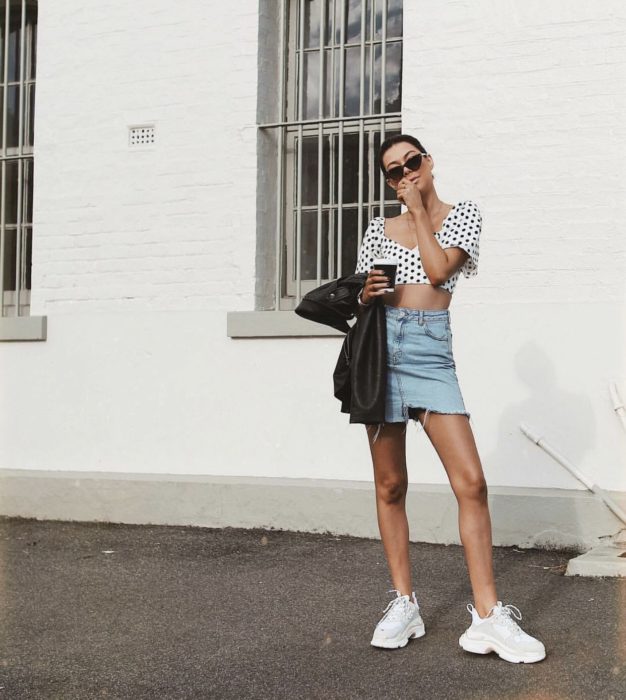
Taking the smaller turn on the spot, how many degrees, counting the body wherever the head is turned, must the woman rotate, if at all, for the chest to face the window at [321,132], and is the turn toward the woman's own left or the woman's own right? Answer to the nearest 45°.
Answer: approximately 180°

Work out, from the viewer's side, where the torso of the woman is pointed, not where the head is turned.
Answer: toward the camera
